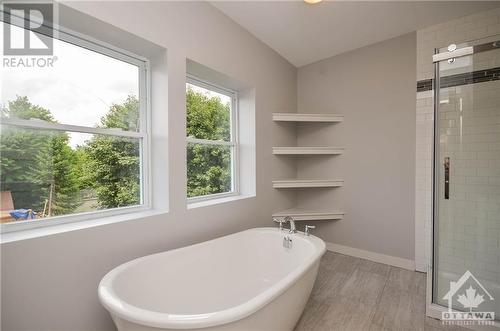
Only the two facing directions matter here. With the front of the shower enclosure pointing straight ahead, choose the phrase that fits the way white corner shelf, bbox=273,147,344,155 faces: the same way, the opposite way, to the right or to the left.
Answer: to the left

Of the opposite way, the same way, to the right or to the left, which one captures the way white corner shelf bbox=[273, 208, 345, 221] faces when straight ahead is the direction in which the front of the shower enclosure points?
to the left

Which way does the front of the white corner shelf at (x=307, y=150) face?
toward the camera

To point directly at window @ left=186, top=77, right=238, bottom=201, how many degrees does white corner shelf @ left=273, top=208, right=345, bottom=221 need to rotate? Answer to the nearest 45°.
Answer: approximately 45° to its right

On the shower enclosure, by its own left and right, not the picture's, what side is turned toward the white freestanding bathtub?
front

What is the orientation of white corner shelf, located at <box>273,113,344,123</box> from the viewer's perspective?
toward the camera

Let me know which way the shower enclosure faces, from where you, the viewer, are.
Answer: facing the viewer and to the left of the viewer

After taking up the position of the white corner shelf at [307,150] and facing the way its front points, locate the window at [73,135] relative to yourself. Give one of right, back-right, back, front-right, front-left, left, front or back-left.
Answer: front-right

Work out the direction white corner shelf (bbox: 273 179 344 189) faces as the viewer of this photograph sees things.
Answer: facing the viewer

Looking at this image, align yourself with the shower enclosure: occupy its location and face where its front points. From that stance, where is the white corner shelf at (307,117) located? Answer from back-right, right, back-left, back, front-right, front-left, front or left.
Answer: front-right

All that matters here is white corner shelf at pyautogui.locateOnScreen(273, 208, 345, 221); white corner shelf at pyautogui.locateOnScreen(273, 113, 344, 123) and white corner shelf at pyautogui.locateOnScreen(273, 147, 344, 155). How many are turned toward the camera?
3

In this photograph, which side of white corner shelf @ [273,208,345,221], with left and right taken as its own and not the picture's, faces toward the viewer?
front
